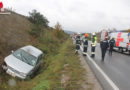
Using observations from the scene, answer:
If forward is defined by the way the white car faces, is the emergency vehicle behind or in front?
behind

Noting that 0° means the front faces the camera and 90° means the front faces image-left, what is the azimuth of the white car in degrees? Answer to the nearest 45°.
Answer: approximately 45°
